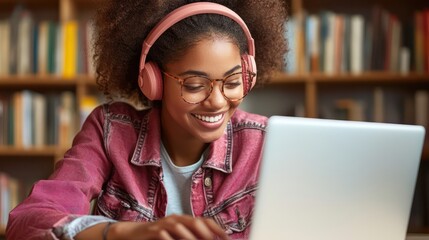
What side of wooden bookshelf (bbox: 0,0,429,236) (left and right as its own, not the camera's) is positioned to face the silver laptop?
front

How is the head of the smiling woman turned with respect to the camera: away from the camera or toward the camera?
toward the camera

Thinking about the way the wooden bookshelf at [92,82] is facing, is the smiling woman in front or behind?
in front

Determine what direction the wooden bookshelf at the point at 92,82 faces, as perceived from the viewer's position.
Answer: facing the viewer
